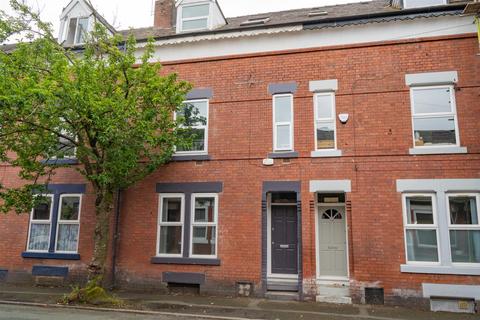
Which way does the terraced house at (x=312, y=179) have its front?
toward the camera

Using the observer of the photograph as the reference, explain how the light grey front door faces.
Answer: facing the viewer

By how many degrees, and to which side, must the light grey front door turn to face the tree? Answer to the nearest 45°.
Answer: approximately 45° to its right

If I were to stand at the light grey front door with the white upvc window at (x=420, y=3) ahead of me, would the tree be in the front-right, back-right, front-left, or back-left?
back-right
